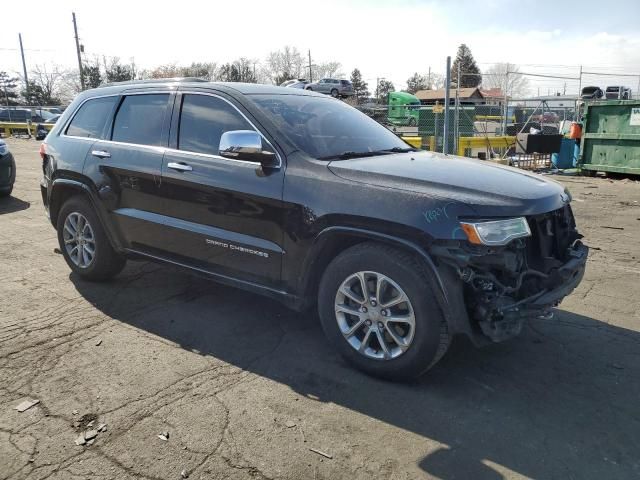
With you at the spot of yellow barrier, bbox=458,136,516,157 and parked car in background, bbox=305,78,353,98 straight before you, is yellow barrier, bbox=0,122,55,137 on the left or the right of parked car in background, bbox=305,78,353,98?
left

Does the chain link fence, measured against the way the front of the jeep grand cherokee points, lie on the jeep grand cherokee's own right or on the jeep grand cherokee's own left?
on the jeep grand cherokee's own left

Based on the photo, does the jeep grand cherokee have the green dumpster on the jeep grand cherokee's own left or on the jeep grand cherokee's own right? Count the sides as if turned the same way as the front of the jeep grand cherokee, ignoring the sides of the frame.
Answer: on the jeep grand cherokee's own left

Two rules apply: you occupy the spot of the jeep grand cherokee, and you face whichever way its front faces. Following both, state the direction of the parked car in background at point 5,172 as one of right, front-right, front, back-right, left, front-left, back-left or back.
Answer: back

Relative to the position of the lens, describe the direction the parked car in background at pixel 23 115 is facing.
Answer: facing to the right of the viewer

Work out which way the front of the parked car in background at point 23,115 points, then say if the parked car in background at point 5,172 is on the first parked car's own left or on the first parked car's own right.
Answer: on the first parked car's own right

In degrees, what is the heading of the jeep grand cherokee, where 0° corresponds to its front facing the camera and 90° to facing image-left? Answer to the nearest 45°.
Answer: approximately 315°

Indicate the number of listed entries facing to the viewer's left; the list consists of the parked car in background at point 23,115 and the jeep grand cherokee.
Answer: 0
